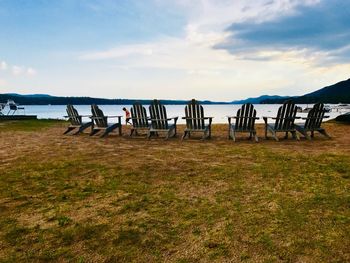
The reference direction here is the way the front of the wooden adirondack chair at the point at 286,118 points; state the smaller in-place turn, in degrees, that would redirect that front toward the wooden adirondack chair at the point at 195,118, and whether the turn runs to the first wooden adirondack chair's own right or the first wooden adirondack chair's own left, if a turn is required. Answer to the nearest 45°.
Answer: approximately 45° to the first wooden adirondack chair's own left

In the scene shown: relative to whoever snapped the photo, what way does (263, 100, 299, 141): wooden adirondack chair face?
facing away from the viewer and to the left of the viewer

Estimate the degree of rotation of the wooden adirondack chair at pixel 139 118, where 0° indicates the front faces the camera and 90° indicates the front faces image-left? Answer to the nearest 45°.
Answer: approximately 225°

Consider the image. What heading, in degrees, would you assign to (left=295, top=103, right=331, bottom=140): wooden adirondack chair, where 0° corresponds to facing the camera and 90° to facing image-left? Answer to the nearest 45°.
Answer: approximately 135°

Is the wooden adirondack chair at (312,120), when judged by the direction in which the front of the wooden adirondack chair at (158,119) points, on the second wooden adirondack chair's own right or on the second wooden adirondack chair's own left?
on the second wooden adirondack chair's own right

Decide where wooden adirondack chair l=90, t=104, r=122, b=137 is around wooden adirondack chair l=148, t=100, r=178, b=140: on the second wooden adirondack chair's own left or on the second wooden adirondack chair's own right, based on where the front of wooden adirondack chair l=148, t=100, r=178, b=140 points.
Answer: on the second wooden adirondack chair's own left

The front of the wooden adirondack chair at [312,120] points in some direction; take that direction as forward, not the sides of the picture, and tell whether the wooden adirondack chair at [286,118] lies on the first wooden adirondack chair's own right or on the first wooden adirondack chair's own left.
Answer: on the first wooden adirondack chair's own left

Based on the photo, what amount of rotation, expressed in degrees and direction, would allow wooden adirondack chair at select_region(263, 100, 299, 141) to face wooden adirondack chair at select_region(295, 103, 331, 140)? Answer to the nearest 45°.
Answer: approximately 90° to its right

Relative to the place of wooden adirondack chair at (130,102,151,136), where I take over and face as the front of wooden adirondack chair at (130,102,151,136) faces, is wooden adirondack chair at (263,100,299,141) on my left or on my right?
on my right

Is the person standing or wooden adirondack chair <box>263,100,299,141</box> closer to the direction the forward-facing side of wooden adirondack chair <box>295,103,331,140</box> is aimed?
the person standing

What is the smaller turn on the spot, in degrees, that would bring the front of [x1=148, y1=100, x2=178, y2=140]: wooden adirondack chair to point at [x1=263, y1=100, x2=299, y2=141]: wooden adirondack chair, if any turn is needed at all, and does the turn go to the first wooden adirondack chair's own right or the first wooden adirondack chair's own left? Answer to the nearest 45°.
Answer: approximately 45° to the first wooden adirondack chair's own right

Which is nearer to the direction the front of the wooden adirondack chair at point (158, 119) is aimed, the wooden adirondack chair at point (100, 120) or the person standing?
the person standing

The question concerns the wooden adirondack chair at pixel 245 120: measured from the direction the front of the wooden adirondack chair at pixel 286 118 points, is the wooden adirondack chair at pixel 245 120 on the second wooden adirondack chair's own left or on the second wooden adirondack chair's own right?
on the second wooden adirondack chair's own left
